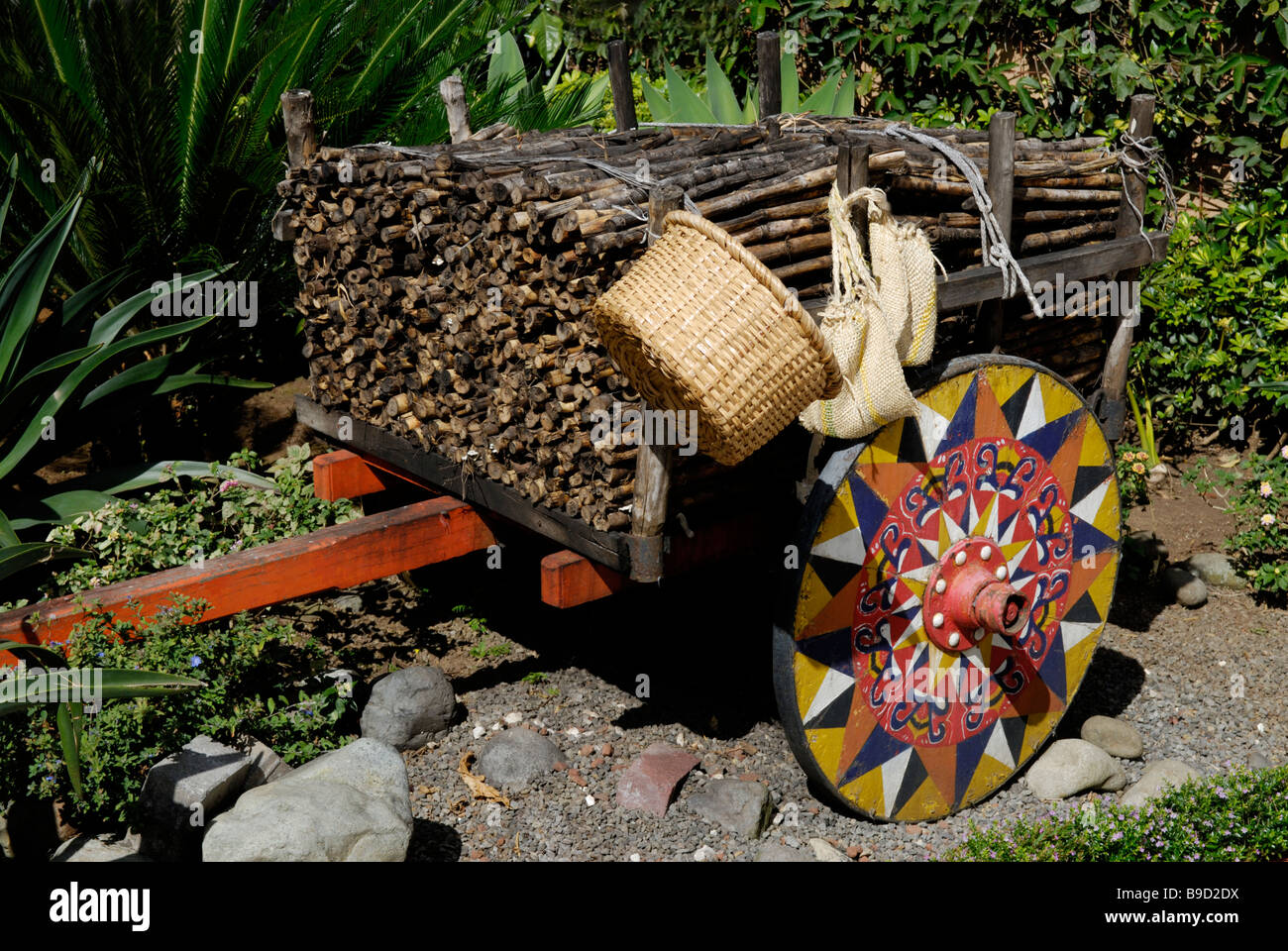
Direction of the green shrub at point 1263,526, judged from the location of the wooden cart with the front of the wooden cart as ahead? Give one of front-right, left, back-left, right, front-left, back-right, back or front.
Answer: back

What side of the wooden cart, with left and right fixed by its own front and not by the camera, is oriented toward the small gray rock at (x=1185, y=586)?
back

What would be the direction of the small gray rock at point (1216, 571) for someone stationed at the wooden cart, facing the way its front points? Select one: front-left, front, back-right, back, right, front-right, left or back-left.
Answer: back

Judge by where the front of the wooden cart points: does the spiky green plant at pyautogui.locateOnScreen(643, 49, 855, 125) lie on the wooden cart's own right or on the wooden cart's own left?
on the wooden cart's own right

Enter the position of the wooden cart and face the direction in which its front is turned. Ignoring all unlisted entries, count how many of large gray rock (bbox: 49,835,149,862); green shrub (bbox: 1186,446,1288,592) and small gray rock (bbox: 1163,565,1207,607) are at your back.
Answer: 2

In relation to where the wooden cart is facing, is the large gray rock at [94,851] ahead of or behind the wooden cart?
ahead

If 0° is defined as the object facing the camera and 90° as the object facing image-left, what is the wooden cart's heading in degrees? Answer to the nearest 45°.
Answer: approximately 45°

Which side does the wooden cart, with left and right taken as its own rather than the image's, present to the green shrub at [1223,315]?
back
